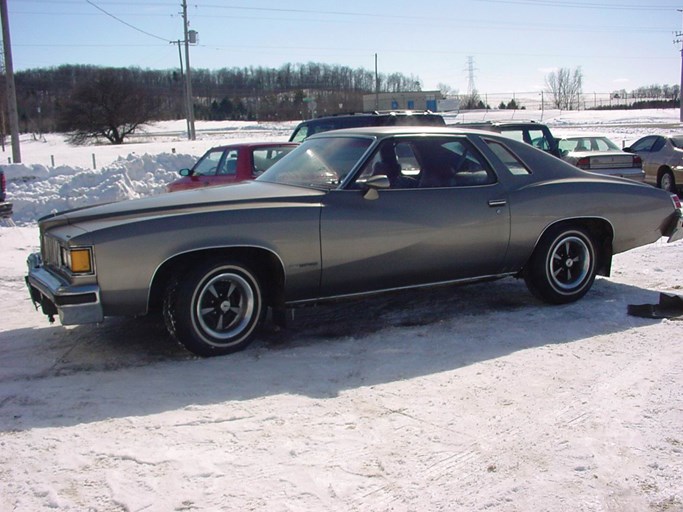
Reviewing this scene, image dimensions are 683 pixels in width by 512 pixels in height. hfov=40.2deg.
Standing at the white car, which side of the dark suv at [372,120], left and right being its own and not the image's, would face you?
back

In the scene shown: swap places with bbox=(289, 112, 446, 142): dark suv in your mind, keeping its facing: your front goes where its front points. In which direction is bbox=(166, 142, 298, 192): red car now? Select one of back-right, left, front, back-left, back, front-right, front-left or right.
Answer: front-left

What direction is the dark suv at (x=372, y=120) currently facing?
to the viewer's left

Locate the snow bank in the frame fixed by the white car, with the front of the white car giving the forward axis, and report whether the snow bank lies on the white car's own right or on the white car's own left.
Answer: on the white car's own left

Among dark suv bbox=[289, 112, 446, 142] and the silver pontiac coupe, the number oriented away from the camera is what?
0

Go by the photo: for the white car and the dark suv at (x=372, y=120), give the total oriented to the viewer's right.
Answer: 0

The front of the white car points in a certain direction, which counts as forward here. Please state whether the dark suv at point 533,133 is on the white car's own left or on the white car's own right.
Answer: on the white car's own left

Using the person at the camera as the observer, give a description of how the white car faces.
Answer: facing away from the viewer and to the left of the viewer

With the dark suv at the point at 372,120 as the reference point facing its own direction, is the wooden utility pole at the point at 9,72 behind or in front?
in front

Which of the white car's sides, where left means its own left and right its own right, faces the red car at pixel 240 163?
left

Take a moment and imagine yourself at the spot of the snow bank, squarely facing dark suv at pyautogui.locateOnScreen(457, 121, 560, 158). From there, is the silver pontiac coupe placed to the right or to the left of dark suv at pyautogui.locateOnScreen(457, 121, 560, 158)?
right
